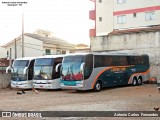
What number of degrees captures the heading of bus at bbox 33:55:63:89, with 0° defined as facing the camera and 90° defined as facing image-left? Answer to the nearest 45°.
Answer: approximately 45°

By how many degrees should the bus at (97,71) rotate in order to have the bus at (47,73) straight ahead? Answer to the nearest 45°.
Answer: approximately 45° to its right

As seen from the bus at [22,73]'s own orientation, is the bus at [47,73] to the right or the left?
on its left

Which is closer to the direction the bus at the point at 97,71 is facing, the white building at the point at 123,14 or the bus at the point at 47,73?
the bus

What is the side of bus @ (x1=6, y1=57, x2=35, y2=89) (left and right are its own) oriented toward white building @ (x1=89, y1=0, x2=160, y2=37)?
back

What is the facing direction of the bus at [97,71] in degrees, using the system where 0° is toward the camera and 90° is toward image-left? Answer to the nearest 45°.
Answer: approximately 45°

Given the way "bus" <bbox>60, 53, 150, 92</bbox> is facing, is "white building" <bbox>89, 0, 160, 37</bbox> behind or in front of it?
behind

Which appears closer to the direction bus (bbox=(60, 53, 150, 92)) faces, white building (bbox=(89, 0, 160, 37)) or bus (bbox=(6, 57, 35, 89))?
the bus
